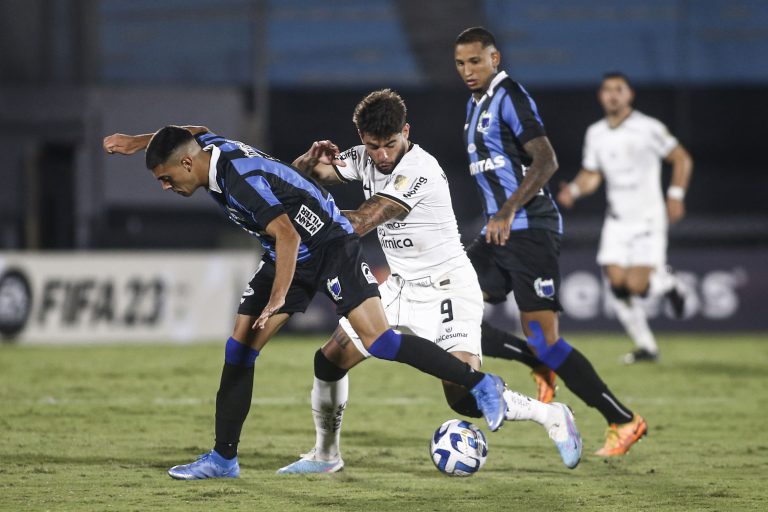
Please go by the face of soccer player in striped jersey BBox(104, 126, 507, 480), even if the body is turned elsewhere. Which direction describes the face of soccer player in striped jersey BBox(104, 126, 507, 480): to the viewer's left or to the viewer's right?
to the viewer's left

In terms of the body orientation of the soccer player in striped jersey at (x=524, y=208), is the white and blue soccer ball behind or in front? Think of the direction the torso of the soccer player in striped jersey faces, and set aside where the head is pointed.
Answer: in front

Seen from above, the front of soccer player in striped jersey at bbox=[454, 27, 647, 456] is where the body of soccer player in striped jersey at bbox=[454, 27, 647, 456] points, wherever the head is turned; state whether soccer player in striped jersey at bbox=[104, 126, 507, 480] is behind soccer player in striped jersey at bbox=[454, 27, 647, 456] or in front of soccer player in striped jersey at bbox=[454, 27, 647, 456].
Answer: in front

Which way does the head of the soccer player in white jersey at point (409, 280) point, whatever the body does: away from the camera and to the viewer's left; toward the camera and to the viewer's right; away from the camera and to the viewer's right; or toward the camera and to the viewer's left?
toward the camera and to the viewer's left

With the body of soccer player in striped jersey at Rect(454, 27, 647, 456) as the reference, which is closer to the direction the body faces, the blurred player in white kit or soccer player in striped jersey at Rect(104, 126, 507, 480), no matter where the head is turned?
the soccer player in striped jersey

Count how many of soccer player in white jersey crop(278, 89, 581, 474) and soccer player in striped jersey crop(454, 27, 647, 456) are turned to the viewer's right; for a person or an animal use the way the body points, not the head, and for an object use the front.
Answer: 0

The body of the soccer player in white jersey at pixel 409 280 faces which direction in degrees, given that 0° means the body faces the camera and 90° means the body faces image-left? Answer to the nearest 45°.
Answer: approximately 45°

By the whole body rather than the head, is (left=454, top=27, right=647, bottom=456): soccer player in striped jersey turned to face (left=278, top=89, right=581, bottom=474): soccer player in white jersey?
yes

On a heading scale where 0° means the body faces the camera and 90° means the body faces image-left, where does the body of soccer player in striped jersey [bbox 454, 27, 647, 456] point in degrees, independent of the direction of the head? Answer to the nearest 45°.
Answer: approximately 45°
